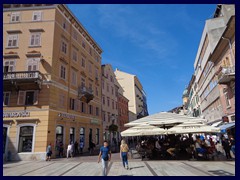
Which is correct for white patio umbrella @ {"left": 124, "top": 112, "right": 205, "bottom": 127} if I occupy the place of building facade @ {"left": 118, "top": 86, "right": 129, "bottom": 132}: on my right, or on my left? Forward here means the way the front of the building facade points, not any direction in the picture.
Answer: on my right

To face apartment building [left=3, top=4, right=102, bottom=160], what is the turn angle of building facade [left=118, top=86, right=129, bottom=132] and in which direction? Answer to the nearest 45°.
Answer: approximately 90° to its right

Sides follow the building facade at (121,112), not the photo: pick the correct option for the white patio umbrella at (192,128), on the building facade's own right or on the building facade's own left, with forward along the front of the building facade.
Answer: on the building facade's own right

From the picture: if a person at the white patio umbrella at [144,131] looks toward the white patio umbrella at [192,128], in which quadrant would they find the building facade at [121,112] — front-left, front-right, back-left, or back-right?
back-left

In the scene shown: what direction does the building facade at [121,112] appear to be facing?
to the viewer's right

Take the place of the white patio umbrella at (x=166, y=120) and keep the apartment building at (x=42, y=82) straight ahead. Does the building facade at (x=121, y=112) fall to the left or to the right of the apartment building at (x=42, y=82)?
right

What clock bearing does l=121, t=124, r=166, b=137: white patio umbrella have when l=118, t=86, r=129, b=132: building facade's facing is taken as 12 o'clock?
The white patio umbrella is roughly at 3 o'clock from the building facade.
